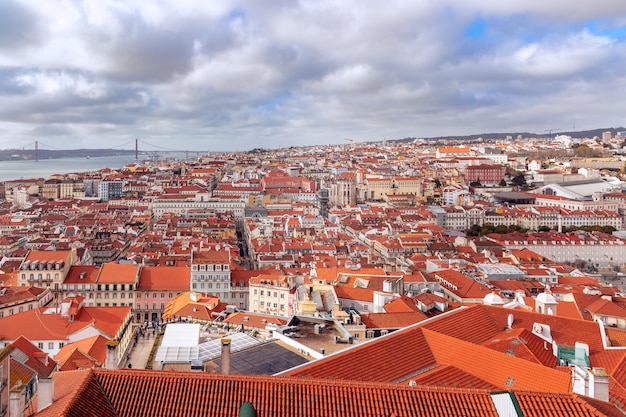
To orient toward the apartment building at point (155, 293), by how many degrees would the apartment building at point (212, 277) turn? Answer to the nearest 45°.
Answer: approximately 90° to its right

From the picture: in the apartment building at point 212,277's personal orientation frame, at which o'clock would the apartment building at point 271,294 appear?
the apartment building at point 271,294 is roughly at 11 o'clock from the apartment building at point 212,277.

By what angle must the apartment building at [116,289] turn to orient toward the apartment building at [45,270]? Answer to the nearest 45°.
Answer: approximately 135° to its right

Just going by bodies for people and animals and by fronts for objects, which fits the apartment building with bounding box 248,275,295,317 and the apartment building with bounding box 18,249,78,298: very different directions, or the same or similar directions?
same or similar directions

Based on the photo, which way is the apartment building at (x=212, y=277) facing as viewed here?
toward the camera

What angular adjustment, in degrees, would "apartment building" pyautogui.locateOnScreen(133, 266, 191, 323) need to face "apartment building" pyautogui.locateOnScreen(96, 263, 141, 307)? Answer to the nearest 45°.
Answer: approximately 90° to its right

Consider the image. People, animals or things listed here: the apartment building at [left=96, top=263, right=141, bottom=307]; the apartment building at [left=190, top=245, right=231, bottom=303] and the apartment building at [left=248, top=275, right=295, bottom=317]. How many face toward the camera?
3

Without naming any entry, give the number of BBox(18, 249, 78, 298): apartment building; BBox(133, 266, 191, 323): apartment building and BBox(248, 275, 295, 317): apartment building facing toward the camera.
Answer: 3

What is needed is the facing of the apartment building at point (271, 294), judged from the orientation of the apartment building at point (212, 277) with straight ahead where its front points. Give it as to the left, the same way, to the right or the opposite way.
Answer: the same way

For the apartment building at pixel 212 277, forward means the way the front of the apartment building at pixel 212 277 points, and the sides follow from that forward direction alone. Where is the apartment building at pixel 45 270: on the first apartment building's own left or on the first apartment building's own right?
on the first apartment building's own right

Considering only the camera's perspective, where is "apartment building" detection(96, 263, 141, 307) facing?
facing the viewer

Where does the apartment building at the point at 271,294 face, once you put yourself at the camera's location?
facing the viewer

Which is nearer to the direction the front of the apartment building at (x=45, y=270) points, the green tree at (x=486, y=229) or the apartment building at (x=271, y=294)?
the apartment building

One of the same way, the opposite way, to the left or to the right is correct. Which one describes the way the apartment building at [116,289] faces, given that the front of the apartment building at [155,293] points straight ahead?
the same way

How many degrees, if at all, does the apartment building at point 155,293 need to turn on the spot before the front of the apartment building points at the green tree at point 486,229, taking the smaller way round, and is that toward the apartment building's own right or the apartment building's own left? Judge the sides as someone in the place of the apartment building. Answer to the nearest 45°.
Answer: approximately 135° to the apartment building's own left

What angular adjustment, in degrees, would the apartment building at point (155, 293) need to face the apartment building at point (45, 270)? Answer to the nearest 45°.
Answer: approximately 90° to its right

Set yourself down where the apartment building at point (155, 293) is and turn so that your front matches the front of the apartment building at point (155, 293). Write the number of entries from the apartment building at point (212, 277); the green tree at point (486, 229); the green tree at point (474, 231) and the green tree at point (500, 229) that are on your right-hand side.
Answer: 0

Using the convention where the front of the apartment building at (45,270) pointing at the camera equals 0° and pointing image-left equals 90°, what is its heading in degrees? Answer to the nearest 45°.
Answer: approximately 0°

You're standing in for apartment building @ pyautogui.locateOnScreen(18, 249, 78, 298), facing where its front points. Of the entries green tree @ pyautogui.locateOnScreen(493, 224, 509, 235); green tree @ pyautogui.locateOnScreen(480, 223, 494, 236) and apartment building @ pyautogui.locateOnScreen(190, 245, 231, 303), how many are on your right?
0
